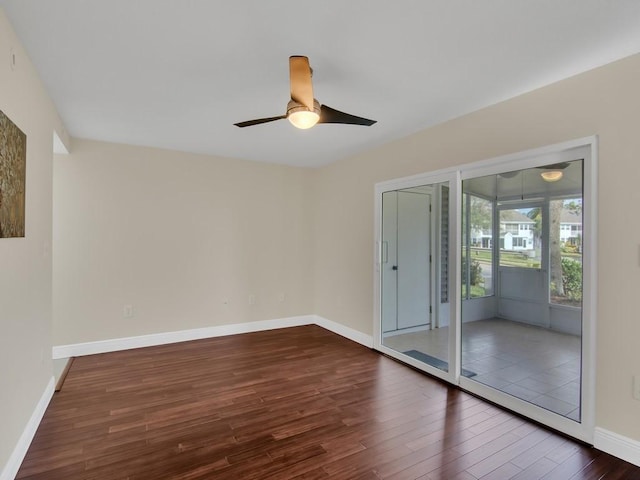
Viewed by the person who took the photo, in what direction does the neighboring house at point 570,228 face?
facing the viewer

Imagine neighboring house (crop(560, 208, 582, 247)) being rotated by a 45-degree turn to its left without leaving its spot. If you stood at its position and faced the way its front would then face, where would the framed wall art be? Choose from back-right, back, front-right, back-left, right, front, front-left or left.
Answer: right

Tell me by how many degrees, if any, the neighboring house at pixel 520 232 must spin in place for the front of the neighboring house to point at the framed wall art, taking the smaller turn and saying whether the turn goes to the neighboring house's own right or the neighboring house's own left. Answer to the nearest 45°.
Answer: approximately 45° to the neighboring house's own right

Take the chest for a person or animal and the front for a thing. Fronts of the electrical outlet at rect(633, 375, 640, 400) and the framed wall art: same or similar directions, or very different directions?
very different directions

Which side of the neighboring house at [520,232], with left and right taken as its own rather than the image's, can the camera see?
front

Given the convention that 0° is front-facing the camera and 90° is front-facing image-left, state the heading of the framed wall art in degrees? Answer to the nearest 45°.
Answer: approximately 270°

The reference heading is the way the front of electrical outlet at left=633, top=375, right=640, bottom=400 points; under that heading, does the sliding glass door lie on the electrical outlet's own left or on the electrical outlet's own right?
on the electrical outlet's own right

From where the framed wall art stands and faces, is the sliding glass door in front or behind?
in front

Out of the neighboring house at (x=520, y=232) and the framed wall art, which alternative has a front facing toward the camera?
the neighboring house
